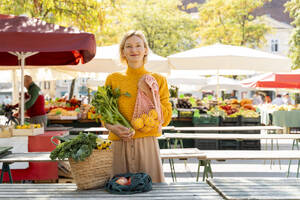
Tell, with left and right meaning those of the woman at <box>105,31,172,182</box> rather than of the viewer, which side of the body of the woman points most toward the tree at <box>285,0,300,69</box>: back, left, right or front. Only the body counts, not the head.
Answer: back

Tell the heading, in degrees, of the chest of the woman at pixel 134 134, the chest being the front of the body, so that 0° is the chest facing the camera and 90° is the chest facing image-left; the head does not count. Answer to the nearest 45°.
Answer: approximately 0°

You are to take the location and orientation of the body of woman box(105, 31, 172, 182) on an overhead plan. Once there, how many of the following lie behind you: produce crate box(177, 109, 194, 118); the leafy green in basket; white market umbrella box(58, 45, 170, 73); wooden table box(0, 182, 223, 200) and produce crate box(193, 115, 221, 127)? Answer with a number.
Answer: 3

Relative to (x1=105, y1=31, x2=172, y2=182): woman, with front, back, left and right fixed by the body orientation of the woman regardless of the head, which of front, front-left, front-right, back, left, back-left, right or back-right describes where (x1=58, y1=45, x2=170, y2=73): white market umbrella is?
back

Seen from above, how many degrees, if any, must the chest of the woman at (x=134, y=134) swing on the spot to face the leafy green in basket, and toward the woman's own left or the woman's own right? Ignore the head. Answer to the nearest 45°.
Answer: approximately 45° to the woman's own right

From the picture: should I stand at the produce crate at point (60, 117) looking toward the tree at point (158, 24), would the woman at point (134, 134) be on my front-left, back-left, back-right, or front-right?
back-right

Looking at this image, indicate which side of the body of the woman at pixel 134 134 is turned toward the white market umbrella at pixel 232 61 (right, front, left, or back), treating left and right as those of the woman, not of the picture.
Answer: back

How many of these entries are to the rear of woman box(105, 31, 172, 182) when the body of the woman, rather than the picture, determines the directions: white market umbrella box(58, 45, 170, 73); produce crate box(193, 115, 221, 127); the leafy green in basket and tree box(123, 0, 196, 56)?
3

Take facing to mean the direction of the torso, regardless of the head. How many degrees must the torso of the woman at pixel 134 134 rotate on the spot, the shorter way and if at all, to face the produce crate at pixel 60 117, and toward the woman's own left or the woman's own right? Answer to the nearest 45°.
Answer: approximately 180°

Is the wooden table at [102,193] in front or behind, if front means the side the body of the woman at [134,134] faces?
in front

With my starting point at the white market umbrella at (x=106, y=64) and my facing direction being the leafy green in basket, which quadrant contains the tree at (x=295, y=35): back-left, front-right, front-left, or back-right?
back-left

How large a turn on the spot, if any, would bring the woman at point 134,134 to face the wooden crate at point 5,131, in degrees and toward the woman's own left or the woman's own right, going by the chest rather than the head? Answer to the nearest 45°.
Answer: approximately 135° to the woman's own right
